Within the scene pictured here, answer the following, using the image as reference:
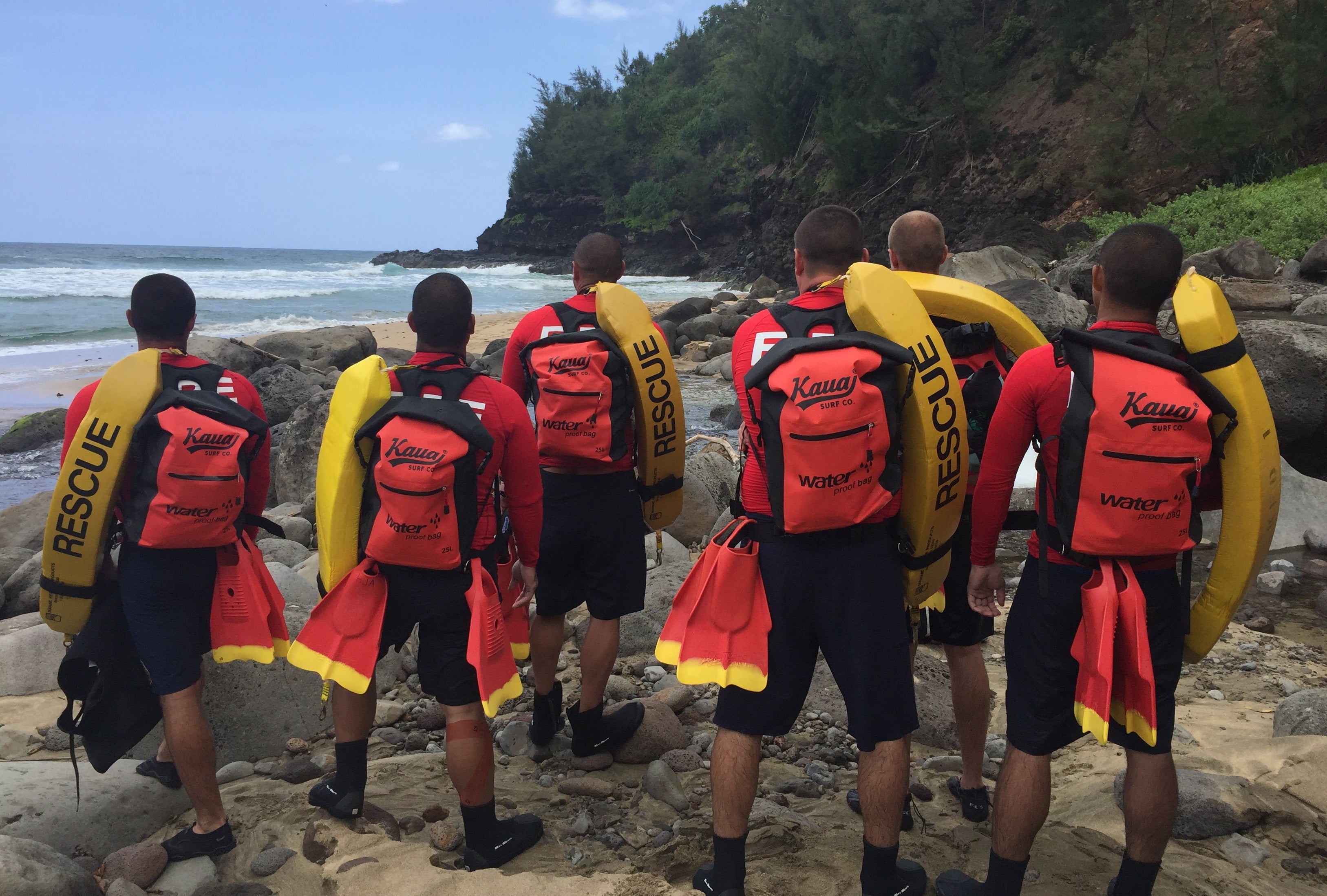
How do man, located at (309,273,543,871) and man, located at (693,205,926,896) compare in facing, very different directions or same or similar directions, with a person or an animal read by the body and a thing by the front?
same or similar directions

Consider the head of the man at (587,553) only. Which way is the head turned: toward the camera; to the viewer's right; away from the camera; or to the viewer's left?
away from the camera

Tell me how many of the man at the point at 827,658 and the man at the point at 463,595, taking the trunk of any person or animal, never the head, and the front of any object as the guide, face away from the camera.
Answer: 2

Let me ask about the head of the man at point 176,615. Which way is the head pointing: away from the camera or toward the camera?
away from the camera

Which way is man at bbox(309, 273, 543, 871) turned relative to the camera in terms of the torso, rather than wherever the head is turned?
away from the camera

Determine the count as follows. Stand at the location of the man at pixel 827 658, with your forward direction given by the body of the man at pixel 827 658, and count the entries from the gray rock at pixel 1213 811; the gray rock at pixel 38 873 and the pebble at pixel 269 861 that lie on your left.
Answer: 2

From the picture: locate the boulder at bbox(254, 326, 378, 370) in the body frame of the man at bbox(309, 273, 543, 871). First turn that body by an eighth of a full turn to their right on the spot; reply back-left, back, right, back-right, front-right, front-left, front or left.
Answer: front-left

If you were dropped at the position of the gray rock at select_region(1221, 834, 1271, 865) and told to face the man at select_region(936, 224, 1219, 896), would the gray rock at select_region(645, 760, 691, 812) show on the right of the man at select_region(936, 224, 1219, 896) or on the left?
right

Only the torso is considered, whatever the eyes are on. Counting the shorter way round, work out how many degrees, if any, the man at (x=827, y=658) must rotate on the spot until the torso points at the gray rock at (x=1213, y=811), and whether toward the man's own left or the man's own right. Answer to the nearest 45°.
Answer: approximately 45° to the man's own right

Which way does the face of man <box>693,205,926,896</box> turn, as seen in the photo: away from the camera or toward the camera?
away from the camera

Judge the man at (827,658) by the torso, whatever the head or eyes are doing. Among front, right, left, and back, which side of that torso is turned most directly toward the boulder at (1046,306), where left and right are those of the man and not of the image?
front

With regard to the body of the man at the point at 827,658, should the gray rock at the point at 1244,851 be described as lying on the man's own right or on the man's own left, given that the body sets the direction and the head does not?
on the man's own right

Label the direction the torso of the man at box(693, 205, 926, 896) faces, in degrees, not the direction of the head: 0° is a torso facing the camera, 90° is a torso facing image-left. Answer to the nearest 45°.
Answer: approximately 180°

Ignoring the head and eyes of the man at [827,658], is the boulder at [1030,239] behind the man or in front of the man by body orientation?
in front

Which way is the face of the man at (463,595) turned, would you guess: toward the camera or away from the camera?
away from the camera
